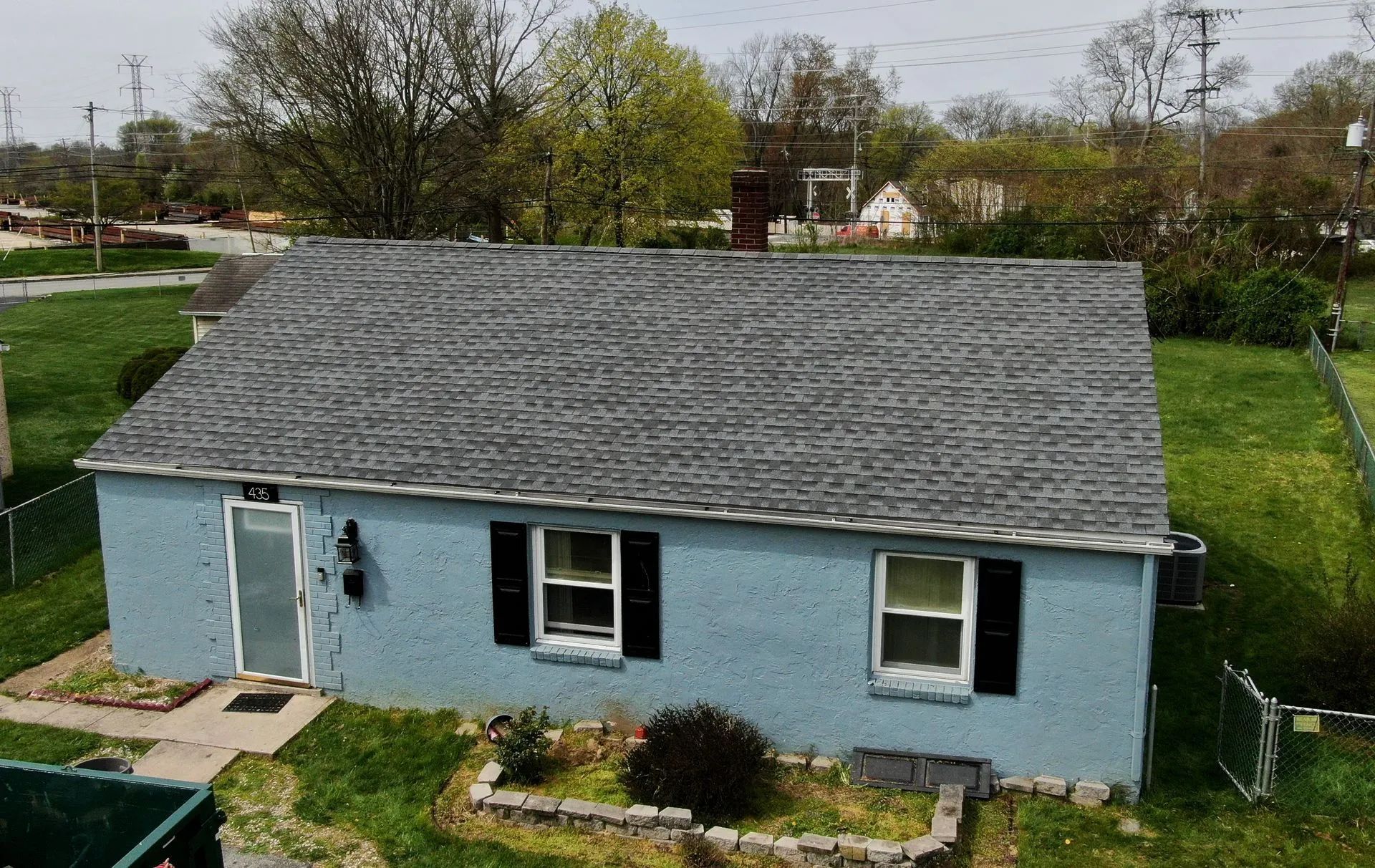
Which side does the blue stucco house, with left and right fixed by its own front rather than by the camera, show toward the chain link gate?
left

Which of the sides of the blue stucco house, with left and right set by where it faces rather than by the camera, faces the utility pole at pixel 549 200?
back

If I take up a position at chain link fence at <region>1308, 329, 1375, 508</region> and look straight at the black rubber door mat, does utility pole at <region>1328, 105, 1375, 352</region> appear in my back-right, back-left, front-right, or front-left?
back-right

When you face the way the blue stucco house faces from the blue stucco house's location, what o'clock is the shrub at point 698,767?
The shrub is roughly at 12 o'clock from the blue stucco house.

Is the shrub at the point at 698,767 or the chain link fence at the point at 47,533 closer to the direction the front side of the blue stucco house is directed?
the shrub

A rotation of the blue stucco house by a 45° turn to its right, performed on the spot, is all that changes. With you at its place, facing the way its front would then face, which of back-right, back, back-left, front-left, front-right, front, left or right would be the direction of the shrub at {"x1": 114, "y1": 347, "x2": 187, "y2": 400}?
right

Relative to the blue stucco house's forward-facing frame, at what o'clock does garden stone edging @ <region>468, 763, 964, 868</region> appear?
The garden stone edging is roughly at 12 o'clock from the blue stucco house.

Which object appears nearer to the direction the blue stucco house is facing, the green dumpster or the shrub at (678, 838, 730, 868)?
the shrub

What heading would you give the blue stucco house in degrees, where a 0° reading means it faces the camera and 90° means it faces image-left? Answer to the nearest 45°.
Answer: approximately 0°

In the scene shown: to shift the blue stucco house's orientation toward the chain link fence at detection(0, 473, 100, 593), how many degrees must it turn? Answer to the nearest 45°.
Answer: approximately 135° to its right

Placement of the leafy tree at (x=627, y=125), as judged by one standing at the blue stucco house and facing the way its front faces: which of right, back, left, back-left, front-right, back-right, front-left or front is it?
back

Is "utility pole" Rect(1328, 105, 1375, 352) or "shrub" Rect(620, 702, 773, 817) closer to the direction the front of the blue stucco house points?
the shrub

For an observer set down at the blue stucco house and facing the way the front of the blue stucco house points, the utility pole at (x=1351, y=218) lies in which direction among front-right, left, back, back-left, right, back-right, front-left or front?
back-left

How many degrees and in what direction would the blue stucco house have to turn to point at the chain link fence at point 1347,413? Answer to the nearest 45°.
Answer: approximately 135° to its left

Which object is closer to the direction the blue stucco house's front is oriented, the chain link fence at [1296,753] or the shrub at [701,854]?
the shrub

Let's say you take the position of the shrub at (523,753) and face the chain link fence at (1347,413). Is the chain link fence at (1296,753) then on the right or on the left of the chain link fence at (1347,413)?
right
